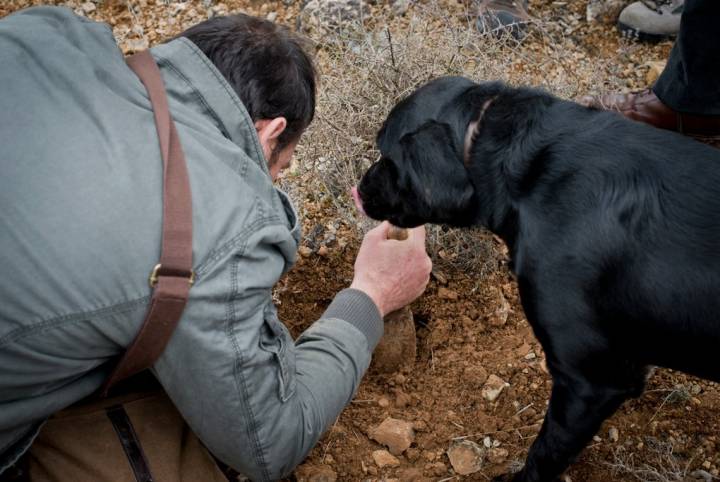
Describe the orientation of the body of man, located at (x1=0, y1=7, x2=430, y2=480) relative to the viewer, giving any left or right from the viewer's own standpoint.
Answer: facing away from the viewer and to the right of the viewer

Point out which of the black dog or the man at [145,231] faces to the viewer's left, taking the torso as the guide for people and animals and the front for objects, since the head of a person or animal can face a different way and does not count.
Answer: the black dog

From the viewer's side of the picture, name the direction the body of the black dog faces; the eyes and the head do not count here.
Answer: to the viewer's left

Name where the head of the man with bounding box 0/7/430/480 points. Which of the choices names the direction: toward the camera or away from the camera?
away from the camera

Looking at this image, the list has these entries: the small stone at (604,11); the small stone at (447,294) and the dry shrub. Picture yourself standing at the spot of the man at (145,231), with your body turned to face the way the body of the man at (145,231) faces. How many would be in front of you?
3

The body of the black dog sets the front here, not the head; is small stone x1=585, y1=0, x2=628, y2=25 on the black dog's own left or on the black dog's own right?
on the black dog's own right
